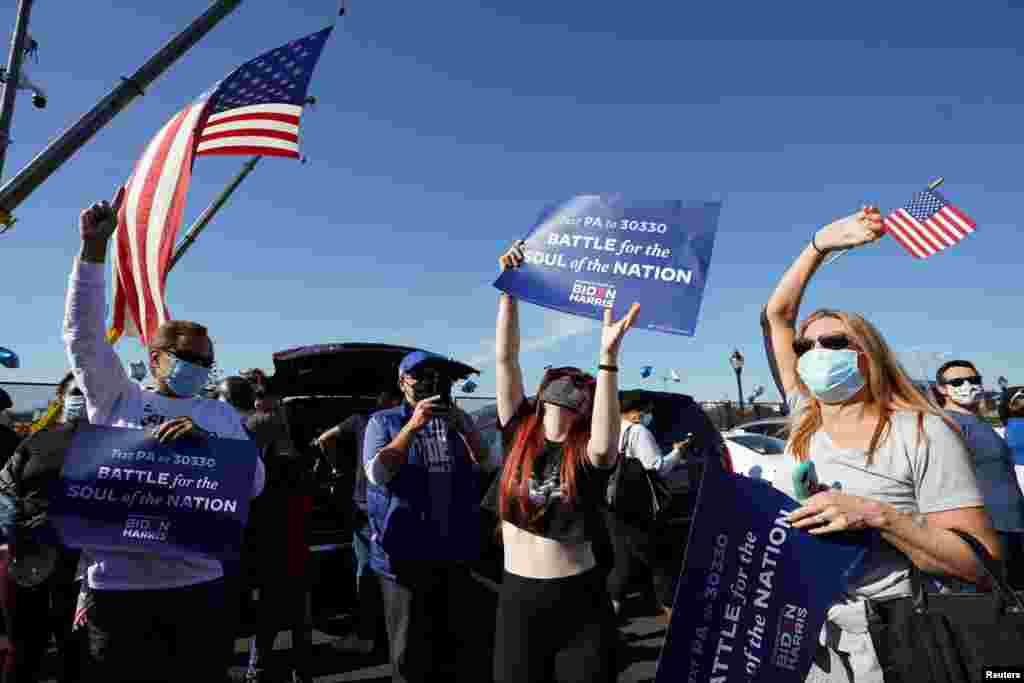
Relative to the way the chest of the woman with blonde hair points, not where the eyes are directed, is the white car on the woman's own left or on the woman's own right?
on the woman's own right

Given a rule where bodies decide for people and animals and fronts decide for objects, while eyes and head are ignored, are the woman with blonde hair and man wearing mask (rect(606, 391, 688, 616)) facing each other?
no

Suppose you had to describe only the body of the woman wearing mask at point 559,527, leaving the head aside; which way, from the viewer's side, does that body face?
toward the camera

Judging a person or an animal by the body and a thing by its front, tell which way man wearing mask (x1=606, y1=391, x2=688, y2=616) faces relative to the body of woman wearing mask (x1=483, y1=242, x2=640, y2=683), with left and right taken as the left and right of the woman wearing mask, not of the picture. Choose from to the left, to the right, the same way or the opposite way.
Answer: to the left

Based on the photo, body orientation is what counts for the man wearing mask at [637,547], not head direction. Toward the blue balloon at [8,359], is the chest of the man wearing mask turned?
no

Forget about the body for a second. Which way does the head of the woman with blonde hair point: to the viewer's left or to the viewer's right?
to the viewer's left

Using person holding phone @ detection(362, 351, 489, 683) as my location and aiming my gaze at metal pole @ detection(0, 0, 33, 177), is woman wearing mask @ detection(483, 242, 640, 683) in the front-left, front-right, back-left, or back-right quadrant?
back-left

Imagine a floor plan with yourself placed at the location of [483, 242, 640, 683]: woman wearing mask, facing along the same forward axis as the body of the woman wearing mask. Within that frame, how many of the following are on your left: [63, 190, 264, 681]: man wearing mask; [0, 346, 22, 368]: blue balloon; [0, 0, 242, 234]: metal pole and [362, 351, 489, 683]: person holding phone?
0

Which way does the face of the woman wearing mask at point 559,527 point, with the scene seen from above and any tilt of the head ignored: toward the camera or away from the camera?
toward the camera

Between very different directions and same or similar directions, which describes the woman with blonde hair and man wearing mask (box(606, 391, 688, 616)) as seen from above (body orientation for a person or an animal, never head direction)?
very different directions

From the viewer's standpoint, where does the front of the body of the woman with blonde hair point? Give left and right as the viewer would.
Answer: facing the viewer and to the left of the viewer

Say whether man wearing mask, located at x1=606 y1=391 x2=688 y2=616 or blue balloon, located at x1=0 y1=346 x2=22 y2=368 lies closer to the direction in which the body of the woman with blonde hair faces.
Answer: the blue balloon

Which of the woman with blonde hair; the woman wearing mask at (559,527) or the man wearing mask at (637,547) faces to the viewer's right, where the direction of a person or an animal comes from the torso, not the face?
the man wearing mask

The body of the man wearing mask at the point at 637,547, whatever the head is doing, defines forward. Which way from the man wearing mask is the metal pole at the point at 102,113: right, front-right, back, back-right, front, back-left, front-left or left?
back

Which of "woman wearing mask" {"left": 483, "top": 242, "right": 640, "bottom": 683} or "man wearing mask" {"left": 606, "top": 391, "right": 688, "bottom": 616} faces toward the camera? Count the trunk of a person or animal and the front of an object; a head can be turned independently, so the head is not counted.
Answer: the woman wearing mask

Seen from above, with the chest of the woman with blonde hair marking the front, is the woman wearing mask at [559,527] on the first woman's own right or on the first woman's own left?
on the first woman's own right

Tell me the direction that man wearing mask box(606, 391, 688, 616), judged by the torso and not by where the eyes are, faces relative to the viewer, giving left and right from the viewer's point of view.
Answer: facing to the right of the viewer

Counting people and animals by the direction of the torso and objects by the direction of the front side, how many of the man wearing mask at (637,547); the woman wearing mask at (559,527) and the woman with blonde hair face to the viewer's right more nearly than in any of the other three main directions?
1
